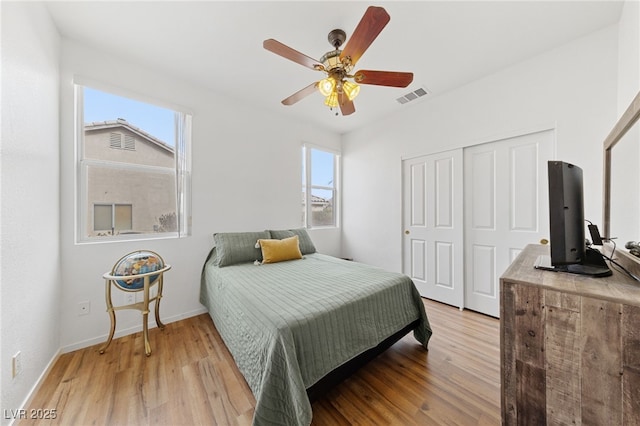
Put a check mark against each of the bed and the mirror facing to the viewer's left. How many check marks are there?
1

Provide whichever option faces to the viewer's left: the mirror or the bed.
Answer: the mirror

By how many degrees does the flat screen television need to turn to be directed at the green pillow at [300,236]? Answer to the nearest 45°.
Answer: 0° — it already faces it

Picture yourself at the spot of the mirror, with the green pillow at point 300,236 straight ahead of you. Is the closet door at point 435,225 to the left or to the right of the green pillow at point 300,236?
right

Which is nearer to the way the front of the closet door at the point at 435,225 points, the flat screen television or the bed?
the bed

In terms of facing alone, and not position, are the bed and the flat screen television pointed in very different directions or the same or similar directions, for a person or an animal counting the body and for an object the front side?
very different directions

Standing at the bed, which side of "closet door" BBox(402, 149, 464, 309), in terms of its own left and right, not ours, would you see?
front

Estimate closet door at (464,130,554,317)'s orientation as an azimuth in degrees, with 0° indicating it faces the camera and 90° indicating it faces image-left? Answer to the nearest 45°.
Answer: approximately 45°

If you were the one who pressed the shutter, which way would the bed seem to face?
facing the viewer and to the right of the viewer

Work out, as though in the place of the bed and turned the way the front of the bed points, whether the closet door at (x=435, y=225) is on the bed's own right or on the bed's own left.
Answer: on the bed's own left

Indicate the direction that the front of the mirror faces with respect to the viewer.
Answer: facing to the left of the viewer

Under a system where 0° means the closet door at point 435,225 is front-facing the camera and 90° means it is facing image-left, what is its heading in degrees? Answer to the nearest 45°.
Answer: approximately 45°

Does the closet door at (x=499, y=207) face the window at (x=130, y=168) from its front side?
yes

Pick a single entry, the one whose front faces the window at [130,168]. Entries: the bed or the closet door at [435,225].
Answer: the closet door
